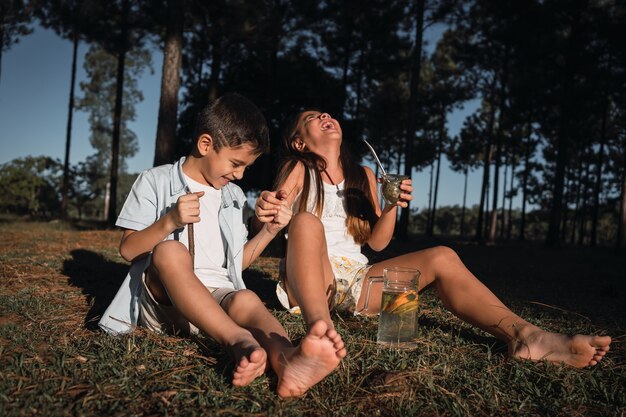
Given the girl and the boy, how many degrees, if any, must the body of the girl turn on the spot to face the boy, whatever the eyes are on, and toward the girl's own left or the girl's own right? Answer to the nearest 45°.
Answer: approximately 90° to the girl's own right

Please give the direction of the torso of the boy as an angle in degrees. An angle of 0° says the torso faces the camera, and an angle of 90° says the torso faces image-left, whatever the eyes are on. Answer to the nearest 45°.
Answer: approximately 315°

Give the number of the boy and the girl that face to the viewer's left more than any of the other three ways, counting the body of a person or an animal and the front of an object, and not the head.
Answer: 0

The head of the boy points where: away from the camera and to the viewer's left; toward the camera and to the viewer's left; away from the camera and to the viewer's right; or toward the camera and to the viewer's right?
toward the camera and to the viewer's right

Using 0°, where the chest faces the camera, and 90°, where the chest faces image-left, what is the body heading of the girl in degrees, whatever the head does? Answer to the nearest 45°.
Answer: approximately 315°
